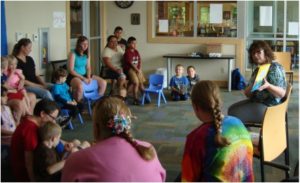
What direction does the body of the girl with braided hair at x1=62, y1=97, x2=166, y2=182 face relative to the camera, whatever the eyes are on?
away from the camera

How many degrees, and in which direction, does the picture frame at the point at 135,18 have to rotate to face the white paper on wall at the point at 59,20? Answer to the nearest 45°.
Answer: approximately 45° to its right

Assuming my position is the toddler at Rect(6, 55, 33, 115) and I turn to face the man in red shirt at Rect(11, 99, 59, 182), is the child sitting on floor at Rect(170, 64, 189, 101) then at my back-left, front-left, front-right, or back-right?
back-left

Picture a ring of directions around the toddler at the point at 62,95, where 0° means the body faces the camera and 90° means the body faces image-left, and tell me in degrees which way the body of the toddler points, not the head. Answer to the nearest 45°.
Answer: approximately 315°

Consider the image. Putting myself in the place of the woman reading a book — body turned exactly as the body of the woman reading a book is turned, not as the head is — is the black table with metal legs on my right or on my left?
on my right

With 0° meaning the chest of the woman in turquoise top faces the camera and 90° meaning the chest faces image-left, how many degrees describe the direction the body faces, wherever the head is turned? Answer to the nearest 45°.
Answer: approximately 315°

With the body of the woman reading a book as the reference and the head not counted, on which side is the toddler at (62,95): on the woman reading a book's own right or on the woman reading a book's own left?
on the woman reading a book's own right
